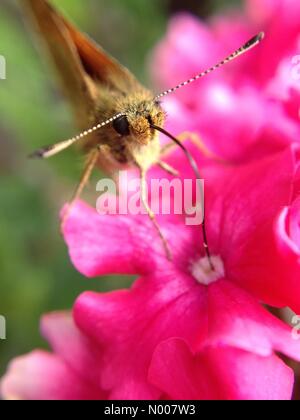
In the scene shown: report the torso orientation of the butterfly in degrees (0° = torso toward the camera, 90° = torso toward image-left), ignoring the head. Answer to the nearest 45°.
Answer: approximately 315°
